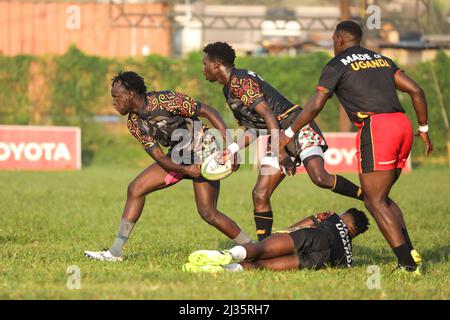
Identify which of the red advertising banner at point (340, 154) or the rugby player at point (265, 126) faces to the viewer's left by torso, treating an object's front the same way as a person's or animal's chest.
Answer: the rugby player

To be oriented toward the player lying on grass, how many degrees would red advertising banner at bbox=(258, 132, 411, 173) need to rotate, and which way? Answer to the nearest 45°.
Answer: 0° — it already faces them

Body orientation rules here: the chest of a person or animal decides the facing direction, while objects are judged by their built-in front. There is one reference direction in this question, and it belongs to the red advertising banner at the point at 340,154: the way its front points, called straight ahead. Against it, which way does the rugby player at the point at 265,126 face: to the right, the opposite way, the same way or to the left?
to the right

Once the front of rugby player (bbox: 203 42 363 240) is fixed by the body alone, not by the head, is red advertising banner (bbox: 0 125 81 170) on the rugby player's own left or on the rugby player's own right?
on the rugby player's own right

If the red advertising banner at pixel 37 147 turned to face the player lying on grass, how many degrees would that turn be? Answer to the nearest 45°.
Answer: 0° — it already faces them

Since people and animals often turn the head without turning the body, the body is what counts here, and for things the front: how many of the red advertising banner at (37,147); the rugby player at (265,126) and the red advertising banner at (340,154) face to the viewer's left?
1

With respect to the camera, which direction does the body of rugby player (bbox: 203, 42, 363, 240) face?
to the viewer's left

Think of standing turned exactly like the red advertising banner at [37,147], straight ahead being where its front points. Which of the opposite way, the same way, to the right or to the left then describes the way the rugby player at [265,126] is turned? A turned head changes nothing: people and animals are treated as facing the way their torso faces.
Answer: to the right

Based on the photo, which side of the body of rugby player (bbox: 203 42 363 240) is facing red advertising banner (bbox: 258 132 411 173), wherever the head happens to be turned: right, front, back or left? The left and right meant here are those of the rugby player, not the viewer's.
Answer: right

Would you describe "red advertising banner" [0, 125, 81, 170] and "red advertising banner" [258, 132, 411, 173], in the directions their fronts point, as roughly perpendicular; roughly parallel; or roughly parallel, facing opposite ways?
roughly parallel

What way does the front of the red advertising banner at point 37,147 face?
toward the camera

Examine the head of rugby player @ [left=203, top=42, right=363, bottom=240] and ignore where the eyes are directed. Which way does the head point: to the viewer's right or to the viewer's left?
to the viewer's left

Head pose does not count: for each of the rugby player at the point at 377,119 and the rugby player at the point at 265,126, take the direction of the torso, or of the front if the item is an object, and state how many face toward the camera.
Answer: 0

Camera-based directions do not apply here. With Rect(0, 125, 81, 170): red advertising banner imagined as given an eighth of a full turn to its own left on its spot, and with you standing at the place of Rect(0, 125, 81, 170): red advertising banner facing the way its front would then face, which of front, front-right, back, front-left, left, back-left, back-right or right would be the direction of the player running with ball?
front-right

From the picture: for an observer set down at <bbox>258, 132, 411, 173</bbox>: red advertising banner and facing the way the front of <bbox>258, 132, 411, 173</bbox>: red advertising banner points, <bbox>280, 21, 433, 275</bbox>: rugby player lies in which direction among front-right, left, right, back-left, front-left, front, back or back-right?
front

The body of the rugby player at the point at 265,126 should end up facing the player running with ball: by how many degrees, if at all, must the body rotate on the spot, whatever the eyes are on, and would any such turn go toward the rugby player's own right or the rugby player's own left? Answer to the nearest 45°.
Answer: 0° — they already face them

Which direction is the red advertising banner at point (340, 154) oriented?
toward the camera

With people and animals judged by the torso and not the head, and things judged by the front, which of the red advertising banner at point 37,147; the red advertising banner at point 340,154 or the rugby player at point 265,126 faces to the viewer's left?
the rugby player

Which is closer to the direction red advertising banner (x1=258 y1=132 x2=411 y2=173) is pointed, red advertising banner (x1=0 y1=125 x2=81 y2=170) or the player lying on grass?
the player lying on grass
